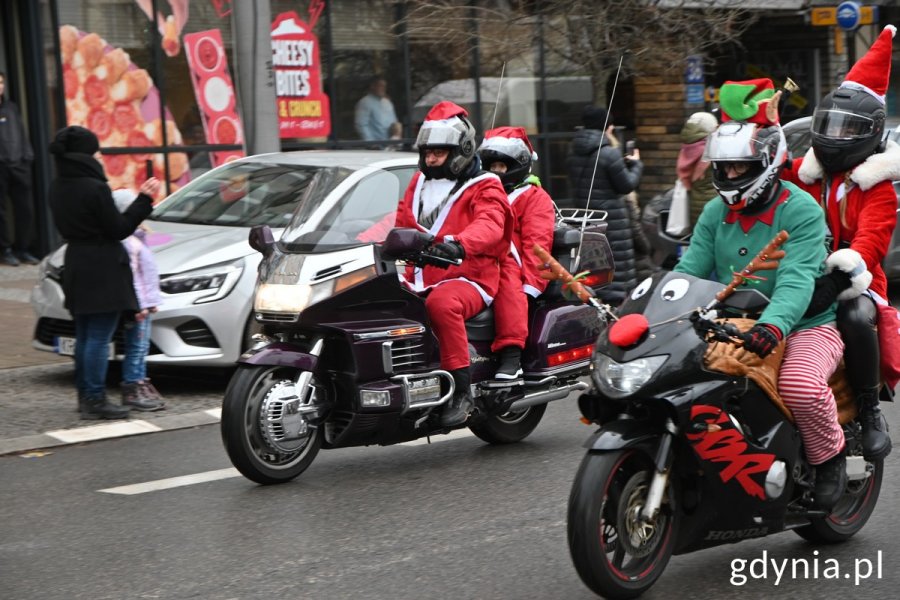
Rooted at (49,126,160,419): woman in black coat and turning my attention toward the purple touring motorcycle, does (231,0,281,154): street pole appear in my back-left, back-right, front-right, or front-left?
back-left

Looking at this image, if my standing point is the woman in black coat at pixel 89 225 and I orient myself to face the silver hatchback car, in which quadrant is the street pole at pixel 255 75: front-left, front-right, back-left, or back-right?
front-left

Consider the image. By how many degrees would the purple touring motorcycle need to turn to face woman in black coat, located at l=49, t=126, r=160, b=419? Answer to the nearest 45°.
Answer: approximately 90° to its right

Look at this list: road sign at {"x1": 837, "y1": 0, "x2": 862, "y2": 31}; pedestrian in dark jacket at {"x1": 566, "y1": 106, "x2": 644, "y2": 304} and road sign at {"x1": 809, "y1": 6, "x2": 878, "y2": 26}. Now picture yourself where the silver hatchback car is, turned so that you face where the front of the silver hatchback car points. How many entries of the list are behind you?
3

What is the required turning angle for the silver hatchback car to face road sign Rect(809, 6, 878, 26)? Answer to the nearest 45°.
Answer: approximately 180°

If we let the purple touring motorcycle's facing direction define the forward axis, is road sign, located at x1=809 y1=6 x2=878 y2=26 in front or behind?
behind

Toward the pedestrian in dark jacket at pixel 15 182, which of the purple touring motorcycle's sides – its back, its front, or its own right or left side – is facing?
right

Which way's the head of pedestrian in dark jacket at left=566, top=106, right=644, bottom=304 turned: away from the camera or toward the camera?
away from the camera

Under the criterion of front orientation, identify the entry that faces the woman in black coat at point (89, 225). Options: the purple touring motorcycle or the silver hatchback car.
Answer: the silver hatchback car

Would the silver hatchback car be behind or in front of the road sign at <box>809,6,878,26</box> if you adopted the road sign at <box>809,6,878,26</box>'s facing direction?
in front

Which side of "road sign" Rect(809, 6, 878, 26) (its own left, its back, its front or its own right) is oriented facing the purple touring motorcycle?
front

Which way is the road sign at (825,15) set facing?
toward the camera

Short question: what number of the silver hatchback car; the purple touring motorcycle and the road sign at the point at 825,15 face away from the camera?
0
